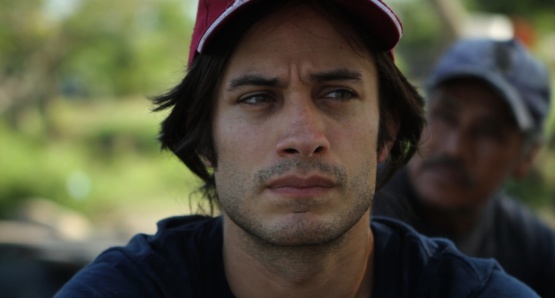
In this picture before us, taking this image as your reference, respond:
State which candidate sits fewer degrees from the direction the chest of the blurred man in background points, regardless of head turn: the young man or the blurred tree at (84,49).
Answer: the young man

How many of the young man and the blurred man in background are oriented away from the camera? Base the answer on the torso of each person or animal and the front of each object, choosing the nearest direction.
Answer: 0

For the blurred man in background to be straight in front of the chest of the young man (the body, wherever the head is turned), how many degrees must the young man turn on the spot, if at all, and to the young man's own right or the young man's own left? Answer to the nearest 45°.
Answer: approximately 135° to the young man's own left

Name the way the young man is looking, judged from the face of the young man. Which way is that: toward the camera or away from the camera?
toward the camera

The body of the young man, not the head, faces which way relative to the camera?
toward the camera

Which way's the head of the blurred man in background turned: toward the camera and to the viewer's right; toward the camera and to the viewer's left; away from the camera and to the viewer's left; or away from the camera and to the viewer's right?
toward the camera and to the viewer's left

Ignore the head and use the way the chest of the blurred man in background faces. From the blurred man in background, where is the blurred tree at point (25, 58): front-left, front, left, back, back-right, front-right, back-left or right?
right

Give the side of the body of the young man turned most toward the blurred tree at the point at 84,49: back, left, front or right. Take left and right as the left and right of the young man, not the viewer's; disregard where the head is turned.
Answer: back

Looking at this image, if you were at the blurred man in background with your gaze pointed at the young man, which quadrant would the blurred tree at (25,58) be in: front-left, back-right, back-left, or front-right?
back-right

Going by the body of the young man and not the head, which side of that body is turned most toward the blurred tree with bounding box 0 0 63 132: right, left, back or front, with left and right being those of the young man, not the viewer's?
back

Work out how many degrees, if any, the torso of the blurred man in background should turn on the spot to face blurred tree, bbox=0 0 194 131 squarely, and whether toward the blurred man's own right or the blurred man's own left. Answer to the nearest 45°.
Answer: approximately 90° to the blurred man's own right

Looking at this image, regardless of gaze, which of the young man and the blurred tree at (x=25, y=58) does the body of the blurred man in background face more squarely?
the young man

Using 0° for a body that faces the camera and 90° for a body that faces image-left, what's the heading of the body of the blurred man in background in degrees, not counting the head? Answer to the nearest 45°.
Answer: approximately 45°
